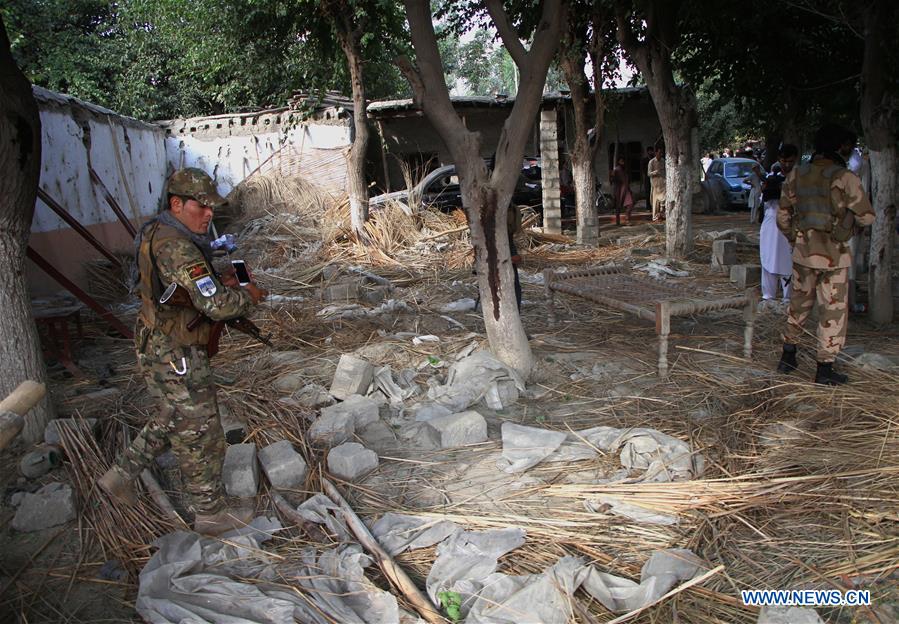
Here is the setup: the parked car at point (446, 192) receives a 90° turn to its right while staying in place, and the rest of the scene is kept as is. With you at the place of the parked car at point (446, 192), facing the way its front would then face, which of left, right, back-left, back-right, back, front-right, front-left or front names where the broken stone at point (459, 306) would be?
back

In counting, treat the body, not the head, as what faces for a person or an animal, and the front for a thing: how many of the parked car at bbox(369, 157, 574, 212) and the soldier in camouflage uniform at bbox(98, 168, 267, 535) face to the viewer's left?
1

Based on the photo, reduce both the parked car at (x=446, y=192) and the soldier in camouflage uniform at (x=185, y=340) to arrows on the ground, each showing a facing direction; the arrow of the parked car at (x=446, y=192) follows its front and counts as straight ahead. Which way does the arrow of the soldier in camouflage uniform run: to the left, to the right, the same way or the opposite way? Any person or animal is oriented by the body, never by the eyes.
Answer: the opposite way

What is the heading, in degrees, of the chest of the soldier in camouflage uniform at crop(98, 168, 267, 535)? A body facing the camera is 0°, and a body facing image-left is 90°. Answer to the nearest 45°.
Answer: approximately 270°

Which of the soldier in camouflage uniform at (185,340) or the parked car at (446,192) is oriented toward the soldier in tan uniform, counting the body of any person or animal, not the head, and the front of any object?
the soldier in camouflage uniform

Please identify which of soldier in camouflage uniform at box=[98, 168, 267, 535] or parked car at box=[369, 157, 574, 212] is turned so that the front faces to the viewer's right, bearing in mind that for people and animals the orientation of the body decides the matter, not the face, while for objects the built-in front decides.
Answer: the soldier in camouflage uniform

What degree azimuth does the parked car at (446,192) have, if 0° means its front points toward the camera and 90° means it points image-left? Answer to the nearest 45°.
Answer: approximately 90°

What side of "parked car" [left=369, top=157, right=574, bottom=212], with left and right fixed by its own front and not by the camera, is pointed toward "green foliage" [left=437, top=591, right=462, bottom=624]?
left
